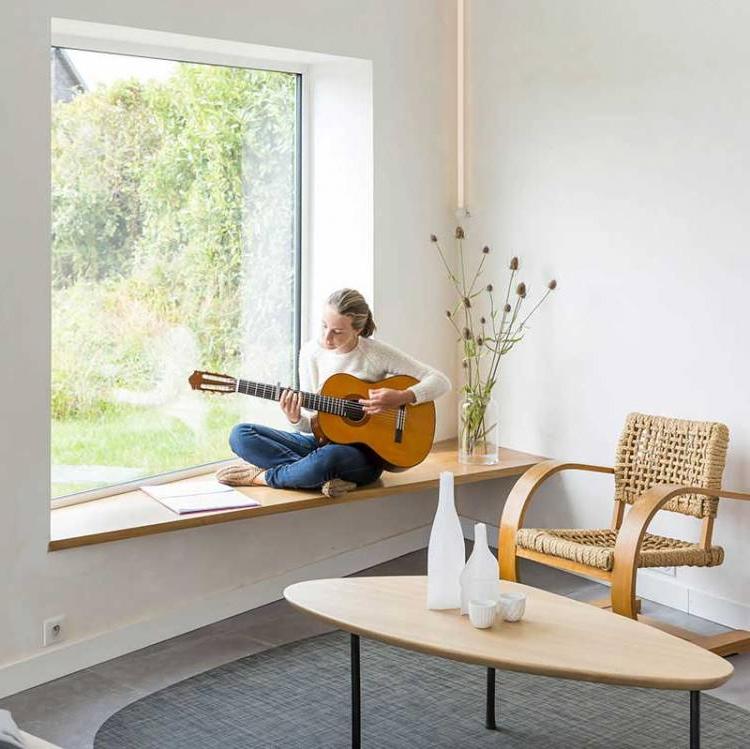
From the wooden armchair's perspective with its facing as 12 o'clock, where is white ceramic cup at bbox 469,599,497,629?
The white ceramic cup is roughly at 11 o'clock from the wooden armchair.

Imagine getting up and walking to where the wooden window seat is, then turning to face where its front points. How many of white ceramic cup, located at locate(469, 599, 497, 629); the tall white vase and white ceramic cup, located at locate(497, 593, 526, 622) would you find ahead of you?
3

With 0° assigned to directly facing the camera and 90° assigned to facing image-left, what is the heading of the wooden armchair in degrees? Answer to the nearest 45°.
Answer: approximately 45°

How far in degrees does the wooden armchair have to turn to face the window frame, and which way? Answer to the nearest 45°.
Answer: approximately 45° to its right

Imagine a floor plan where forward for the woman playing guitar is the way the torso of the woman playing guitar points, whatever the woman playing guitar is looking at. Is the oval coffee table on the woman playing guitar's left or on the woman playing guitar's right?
on the woman playing guitar's left

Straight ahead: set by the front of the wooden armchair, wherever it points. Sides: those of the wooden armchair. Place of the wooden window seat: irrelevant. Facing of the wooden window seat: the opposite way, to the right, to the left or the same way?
to the left

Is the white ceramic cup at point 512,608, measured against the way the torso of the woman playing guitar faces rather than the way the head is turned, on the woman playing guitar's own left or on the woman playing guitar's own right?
on the woman playing guitar's own left
